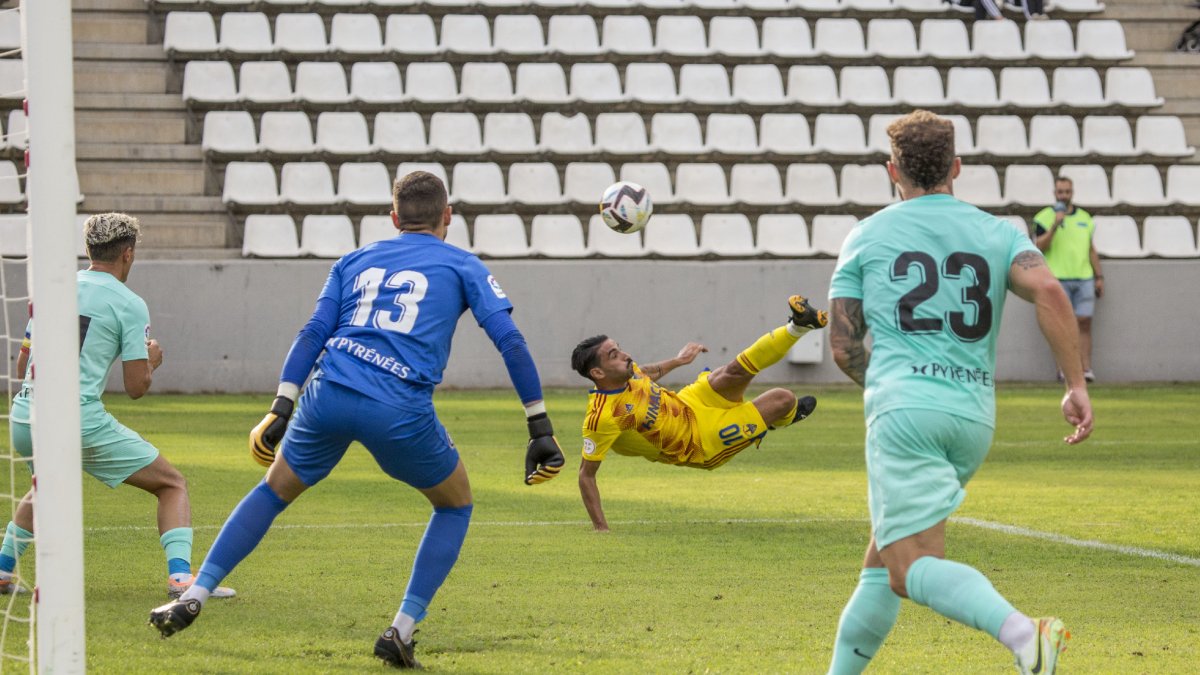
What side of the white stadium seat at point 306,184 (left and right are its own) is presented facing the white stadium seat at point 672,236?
left

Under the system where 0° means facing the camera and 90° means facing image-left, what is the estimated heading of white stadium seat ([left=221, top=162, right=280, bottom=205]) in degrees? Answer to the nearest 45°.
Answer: approximately 0°

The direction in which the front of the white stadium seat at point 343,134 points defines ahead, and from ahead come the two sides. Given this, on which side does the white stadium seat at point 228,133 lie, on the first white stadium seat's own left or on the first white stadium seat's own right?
on the first white stadium seat's own right

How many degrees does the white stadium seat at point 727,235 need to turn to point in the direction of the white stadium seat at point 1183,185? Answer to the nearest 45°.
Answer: approximately 90° to its left

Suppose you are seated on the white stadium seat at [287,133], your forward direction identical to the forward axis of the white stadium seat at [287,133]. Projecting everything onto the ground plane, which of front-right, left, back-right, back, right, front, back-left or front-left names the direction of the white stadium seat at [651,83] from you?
left

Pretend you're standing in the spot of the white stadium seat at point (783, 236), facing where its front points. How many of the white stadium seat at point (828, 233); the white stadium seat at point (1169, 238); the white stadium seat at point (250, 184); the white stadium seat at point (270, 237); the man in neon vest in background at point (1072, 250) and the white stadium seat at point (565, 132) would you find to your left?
3

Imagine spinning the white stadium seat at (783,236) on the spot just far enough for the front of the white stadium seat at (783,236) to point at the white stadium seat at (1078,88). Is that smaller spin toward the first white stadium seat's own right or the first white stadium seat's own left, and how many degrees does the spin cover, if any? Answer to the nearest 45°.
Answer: approximately 135° to the first white stadium seat's own left

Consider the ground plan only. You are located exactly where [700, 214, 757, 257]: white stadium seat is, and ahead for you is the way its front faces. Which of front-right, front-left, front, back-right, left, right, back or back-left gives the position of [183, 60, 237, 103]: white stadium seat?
right

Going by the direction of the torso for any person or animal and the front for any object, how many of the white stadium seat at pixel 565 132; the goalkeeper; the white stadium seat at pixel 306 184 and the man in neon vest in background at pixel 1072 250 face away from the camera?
1

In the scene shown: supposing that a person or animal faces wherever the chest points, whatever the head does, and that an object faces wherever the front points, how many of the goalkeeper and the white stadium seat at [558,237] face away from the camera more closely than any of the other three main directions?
1

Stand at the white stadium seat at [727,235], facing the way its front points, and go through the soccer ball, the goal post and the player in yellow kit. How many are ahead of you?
3
